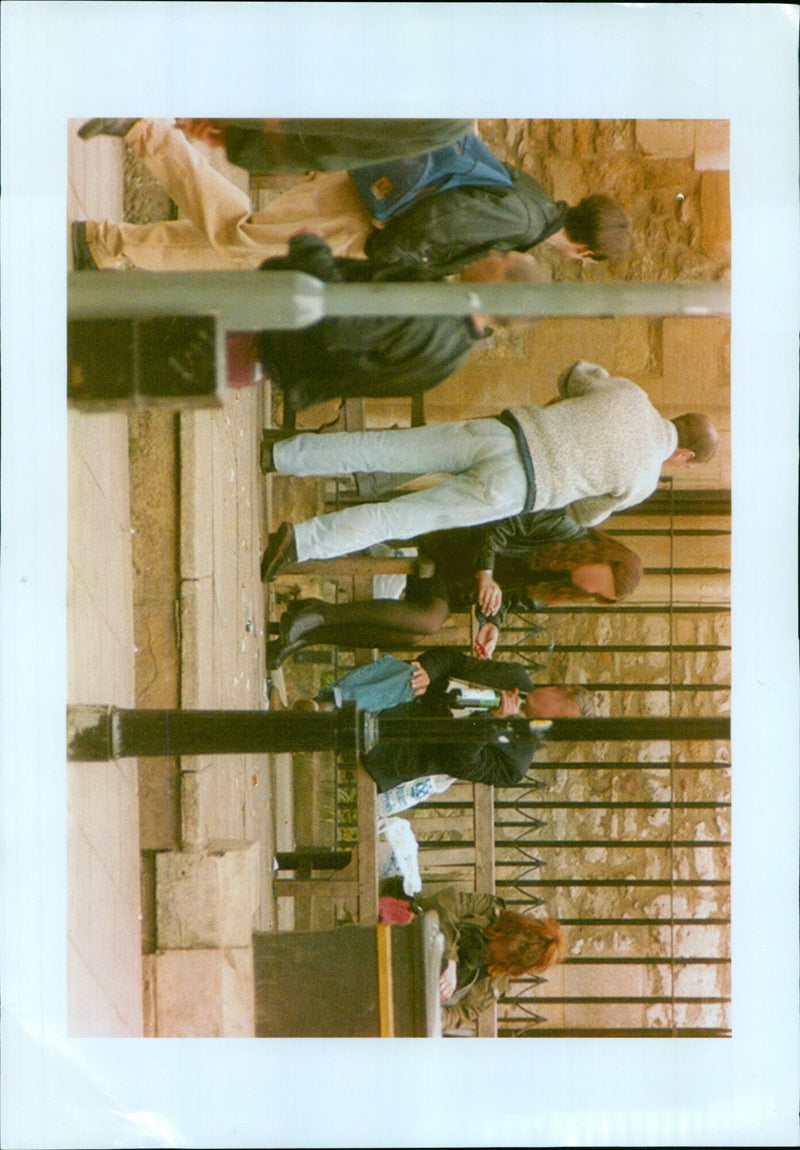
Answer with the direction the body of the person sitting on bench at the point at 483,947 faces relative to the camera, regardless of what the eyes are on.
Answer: toward the camera

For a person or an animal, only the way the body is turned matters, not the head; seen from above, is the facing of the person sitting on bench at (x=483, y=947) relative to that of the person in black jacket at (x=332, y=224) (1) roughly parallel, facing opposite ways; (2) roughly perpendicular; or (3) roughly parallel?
roughly perpendicular

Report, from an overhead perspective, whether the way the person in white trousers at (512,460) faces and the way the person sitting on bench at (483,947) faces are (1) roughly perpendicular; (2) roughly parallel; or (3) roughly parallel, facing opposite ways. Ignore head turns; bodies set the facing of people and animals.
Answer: roughly parallel, facing opposite ways

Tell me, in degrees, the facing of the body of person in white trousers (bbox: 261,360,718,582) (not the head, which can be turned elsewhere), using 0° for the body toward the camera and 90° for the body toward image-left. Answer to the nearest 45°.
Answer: approximately 180°

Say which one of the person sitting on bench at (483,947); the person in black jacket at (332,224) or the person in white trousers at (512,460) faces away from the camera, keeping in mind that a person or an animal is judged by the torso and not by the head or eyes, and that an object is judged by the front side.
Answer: the person in white trousers
